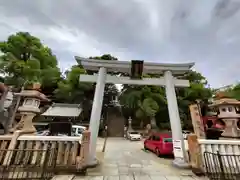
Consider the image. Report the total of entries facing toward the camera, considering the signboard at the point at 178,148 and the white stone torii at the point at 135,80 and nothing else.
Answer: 2

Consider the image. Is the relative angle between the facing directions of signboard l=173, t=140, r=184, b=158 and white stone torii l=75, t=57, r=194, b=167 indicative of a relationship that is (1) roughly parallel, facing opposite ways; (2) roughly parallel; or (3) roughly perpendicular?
roughly parallel

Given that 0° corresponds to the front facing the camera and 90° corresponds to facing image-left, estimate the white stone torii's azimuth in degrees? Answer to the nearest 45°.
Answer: approximately 0°

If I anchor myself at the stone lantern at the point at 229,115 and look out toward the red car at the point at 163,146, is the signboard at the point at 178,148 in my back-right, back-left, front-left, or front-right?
front-left

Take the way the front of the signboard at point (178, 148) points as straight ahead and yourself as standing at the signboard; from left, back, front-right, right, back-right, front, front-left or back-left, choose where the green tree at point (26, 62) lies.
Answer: right

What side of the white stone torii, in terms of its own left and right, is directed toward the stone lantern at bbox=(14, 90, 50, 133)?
right

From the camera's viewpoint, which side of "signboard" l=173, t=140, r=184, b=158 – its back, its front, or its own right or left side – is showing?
front

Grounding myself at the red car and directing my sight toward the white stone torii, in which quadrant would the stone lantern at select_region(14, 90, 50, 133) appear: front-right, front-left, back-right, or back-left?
front-right

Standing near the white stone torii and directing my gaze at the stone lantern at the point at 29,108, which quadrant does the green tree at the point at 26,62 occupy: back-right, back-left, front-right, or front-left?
front-right

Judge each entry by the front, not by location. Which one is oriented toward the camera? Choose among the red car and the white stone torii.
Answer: the white stone torii
